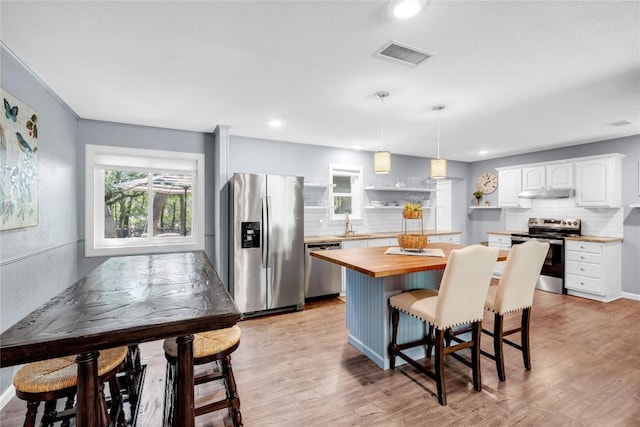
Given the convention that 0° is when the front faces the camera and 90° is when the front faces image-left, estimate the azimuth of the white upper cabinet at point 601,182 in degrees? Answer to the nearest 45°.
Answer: approximately 45°

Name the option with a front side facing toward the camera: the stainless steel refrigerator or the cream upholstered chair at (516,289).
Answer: the stainless steel refrigerator

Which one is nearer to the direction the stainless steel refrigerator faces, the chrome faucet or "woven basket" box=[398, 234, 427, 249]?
the woven basket

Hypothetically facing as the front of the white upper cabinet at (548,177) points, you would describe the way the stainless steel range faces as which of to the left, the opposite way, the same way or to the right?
the same way

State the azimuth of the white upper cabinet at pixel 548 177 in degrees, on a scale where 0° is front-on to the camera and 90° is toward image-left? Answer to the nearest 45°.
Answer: approximately 45°

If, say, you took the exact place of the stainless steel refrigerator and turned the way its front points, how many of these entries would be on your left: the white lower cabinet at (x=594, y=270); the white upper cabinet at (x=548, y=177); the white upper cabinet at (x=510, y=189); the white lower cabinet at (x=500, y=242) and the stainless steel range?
5

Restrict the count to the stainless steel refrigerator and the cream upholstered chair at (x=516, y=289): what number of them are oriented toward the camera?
1

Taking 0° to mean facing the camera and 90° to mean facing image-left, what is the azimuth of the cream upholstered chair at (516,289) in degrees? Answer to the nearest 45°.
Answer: approximately 135°

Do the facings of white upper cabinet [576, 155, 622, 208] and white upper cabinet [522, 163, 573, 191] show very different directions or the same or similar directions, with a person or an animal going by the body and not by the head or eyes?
same or similar directions

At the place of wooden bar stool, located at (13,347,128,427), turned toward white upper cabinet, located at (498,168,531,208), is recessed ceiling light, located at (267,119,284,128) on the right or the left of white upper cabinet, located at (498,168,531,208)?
left

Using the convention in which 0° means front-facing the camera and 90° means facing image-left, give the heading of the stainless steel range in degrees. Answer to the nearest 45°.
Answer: approximately 45°
